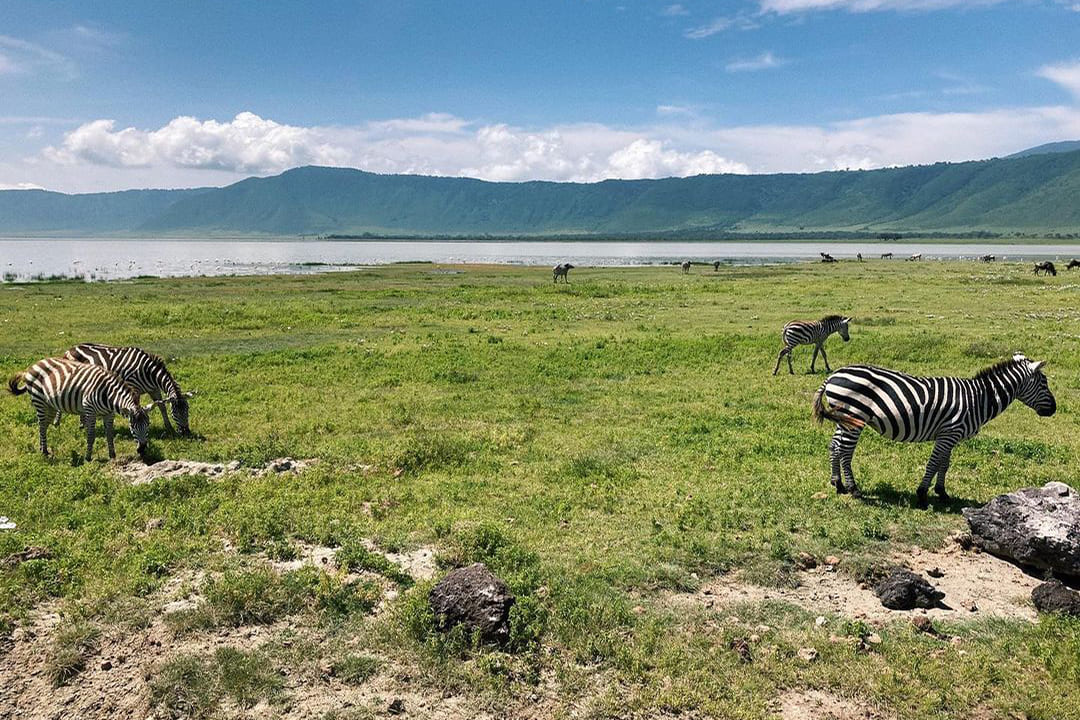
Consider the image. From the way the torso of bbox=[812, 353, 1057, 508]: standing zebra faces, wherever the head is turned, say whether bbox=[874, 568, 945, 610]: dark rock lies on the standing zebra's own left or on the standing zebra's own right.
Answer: on the standing zebra's own right

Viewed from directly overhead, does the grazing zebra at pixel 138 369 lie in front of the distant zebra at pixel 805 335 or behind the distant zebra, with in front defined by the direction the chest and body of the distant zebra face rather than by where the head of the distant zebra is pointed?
behind

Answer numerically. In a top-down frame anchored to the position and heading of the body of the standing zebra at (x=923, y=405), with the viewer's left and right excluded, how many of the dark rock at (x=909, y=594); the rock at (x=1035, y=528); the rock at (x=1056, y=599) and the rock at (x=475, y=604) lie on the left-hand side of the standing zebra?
0

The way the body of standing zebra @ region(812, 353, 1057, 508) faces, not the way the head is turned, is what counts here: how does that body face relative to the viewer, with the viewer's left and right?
facing to the right of the viewer

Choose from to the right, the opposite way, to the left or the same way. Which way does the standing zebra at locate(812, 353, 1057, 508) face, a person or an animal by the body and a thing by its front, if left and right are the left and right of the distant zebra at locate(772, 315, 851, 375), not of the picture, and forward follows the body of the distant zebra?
the same way

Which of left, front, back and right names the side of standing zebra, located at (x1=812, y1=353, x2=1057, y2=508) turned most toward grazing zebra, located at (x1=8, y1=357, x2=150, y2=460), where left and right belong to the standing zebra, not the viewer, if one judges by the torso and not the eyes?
back

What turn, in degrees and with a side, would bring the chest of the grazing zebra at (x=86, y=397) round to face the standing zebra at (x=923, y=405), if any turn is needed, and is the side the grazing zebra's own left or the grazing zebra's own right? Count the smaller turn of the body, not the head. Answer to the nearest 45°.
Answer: approximately 45° to the grazing zebra's own right

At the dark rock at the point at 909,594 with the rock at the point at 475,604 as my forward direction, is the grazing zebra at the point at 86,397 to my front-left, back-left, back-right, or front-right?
front-right

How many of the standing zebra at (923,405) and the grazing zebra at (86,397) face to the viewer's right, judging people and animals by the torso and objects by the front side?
2

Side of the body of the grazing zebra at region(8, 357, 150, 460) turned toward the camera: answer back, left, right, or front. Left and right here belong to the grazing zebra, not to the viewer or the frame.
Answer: right

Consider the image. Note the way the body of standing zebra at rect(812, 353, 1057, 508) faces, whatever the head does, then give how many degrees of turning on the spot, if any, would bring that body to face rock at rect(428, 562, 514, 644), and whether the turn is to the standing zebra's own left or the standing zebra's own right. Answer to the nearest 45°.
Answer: approximately 135° to the standing zebra's own right

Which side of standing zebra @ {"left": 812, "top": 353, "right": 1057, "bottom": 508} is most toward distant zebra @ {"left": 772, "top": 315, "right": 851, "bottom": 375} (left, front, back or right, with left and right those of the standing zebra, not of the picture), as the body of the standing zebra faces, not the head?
left

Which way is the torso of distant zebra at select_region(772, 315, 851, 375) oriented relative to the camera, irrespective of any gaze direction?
to the viewer's right
